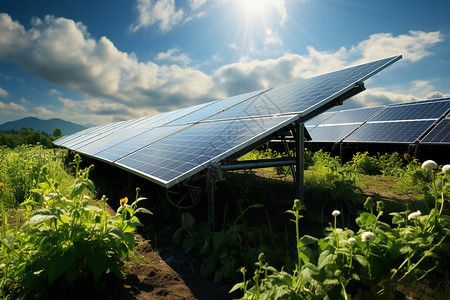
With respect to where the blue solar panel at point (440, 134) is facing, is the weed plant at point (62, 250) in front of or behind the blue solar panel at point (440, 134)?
in front

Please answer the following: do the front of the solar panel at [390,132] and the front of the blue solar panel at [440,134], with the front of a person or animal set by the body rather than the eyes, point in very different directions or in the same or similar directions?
same or similar directions

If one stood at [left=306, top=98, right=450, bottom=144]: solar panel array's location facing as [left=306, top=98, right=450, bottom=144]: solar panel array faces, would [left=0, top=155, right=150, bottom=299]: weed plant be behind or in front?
in front

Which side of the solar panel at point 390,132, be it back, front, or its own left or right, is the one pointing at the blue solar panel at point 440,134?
left

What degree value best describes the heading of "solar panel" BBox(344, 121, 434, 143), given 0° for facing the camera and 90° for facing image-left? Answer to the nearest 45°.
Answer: approximately 45°

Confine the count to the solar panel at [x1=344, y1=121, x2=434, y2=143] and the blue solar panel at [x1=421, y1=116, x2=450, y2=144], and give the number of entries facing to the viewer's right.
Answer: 0

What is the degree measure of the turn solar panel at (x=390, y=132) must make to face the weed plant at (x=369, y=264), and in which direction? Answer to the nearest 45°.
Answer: approximately 45° to its left

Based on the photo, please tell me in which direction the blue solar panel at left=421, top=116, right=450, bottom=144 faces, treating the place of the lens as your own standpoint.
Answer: facing the viewer and to the left of the viewer

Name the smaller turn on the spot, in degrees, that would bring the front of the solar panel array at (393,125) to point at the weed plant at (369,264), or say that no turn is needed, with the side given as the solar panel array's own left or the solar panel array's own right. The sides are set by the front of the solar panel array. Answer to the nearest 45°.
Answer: approximately 45° to the solar panel array's own left
